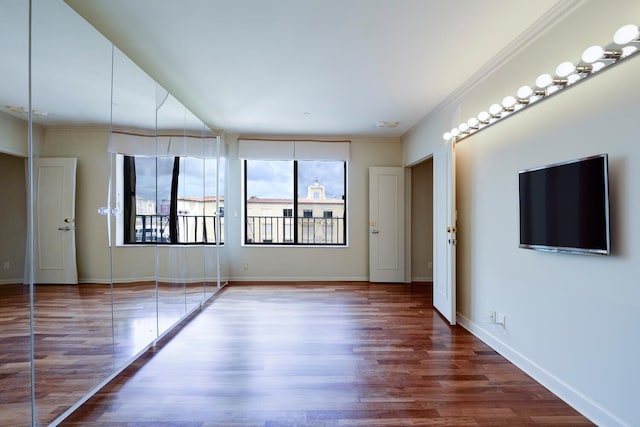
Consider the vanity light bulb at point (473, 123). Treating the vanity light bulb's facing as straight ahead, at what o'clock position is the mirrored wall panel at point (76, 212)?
The mirrored wall panel is roughly at 12 o'clock from the vanity light bulb.

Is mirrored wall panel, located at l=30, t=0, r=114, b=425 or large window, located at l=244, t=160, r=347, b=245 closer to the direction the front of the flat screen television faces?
the mirrored wall panel

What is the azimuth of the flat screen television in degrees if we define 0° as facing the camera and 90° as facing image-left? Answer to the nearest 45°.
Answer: approximately 45°

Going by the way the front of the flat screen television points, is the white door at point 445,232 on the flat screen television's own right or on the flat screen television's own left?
on the flat screen television's own right
